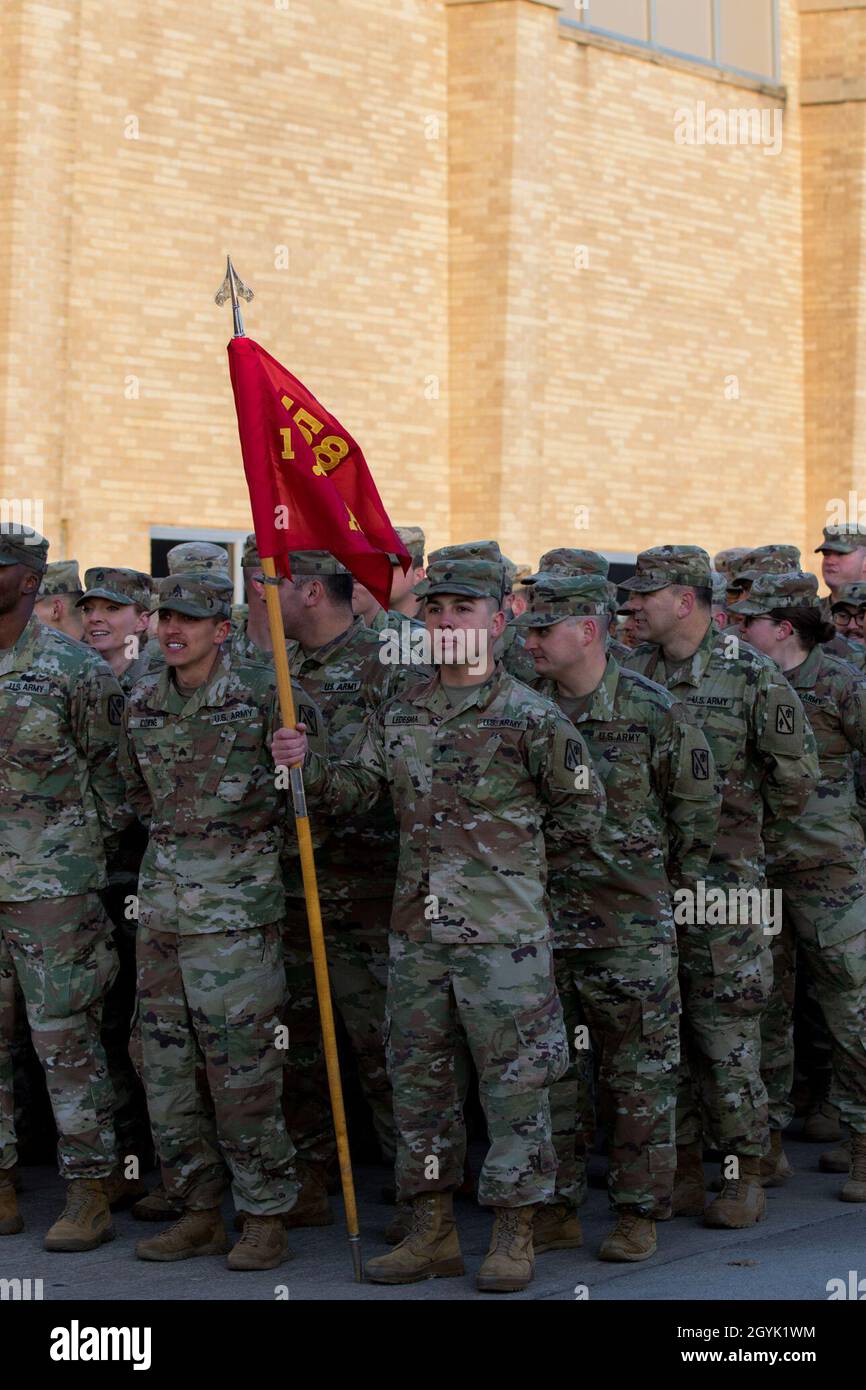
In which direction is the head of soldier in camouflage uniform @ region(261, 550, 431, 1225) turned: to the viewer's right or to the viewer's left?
to the viewer's left

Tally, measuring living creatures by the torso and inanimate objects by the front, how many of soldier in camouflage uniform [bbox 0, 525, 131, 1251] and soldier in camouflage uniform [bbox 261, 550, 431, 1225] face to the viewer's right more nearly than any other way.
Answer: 0

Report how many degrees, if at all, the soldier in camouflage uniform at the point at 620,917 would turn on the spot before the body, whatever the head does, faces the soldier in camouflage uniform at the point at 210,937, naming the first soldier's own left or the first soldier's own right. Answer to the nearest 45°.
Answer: approximately 45° to the first soldier's own right

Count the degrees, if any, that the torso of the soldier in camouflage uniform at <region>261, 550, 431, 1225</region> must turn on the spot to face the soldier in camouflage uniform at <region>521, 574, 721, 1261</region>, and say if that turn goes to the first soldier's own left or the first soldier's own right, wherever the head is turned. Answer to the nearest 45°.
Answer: approximately 90° to the first soldier's own left

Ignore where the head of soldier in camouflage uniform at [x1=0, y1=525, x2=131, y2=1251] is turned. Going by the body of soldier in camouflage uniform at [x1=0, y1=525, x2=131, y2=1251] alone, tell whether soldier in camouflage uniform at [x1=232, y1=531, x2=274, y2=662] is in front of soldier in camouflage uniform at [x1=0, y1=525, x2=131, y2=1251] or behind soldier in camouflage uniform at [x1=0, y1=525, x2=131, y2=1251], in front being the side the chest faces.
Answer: behind

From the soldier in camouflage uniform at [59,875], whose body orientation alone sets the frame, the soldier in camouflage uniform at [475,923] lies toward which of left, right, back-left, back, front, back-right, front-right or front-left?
left

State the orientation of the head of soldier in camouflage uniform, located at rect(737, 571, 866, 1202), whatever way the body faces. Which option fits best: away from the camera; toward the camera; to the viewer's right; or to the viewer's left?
to the viewer's left

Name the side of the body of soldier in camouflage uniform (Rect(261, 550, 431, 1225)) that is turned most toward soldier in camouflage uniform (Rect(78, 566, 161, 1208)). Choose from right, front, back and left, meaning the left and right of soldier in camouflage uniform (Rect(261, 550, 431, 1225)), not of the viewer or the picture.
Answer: right

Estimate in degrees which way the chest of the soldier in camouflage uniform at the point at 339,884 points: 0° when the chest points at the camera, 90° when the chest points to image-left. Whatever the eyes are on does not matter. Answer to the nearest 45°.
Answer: approximately 45°

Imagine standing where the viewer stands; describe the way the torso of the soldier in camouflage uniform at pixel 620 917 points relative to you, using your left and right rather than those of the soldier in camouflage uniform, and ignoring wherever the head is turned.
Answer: facing the viewer and to the left of the viewer

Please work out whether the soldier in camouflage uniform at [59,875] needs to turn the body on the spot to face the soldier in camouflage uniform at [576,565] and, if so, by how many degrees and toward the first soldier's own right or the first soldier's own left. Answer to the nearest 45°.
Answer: approximately 135° to the first soldier's own left

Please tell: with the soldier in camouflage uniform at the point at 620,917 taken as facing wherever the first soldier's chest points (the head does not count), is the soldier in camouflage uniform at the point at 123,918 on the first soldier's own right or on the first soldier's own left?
on the first soldier's own right

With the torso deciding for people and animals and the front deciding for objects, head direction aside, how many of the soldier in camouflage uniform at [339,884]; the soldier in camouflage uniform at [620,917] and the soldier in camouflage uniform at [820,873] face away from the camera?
0

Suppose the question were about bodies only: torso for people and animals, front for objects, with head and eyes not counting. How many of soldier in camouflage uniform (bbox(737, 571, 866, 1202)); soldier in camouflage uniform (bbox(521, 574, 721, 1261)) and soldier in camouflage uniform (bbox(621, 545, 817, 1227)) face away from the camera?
0
